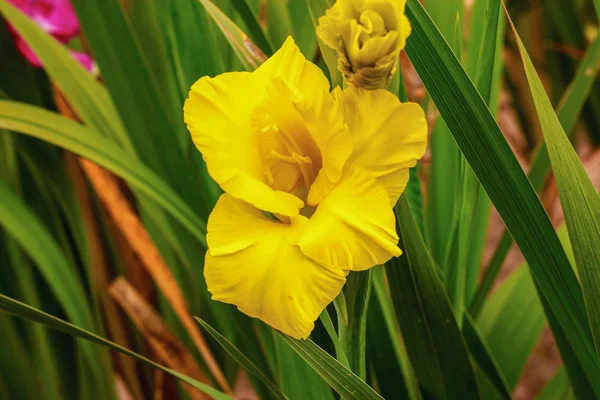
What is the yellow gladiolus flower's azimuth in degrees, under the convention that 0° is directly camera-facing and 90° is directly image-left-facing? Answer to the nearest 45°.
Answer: approximately 0°
